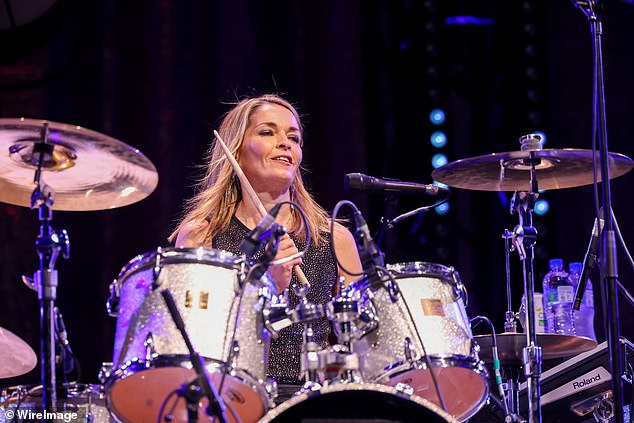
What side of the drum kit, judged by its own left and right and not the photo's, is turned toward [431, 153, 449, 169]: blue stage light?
back

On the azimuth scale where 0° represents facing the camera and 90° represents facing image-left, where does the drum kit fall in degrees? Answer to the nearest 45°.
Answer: approximately 0°

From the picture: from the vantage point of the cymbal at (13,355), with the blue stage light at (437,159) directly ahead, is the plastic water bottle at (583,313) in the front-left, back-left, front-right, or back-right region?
front-right

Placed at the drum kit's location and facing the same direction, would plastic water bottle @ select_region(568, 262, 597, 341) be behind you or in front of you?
behind

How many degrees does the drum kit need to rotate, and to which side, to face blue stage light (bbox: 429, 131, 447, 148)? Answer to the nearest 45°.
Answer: approximately 180°

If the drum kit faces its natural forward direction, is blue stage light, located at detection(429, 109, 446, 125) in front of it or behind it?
behind
